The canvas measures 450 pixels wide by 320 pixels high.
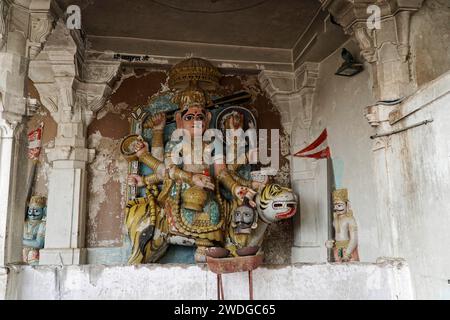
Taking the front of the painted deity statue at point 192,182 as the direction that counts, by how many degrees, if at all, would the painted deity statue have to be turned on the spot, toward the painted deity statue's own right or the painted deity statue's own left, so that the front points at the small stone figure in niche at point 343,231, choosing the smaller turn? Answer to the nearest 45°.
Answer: approximately 90° to the painted deity statue's own left

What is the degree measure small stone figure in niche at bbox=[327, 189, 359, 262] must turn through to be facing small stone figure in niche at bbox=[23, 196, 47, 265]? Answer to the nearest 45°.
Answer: approximately 45° to its right

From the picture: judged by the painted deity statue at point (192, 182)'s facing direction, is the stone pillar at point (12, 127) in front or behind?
in front

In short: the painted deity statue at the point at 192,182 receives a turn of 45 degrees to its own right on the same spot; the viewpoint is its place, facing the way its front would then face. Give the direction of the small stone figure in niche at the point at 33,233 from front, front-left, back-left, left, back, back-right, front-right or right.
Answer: front-right

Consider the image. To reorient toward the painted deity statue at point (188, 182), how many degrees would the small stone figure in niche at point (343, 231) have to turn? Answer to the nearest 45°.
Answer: approximately 45° to its right

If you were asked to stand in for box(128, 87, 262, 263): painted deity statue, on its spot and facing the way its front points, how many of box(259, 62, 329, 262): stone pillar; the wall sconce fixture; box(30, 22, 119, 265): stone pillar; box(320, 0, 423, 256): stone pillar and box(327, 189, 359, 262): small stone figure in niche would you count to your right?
1

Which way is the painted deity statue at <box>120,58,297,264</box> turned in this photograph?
toward the camera

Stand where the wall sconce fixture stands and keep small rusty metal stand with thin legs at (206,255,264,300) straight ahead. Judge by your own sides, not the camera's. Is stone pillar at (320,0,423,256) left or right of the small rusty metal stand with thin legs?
left

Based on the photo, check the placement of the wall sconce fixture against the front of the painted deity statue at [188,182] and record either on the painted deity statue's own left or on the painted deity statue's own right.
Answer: on the painted deity statue's own left

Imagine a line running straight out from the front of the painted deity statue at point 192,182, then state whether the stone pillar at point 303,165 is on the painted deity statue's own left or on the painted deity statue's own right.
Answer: on the painted deity statue's own left

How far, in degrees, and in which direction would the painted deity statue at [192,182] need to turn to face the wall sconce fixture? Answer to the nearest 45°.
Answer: approximately 45° to its left

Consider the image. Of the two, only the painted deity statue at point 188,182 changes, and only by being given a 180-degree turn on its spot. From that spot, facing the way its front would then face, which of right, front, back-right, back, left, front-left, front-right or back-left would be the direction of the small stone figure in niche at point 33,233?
left

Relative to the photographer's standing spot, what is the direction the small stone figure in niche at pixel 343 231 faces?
facing the viewer and to the left of the viewer

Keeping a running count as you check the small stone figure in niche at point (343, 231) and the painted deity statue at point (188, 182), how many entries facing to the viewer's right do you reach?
0

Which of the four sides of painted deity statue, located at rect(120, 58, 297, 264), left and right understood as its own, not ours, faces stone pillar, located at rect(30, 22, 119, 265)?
right

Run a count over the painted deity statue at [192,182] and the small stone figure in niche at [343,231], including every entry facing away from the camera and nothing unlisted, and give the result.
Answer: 0

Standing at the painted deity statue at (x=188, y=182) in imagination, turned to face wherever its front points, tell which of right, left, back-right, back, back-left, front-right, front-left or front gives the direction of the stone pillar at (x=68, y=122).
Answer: right

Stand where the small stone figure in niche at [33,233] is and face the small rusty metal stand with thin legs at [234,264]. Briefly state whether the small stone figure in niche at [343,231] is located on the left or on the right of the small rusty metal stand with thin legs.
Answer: left
